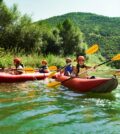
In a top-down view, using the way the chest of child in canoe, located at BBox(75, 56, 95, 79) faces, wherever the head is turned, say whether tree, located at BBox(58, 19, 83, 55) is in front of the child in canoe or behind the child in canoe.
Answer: behind
